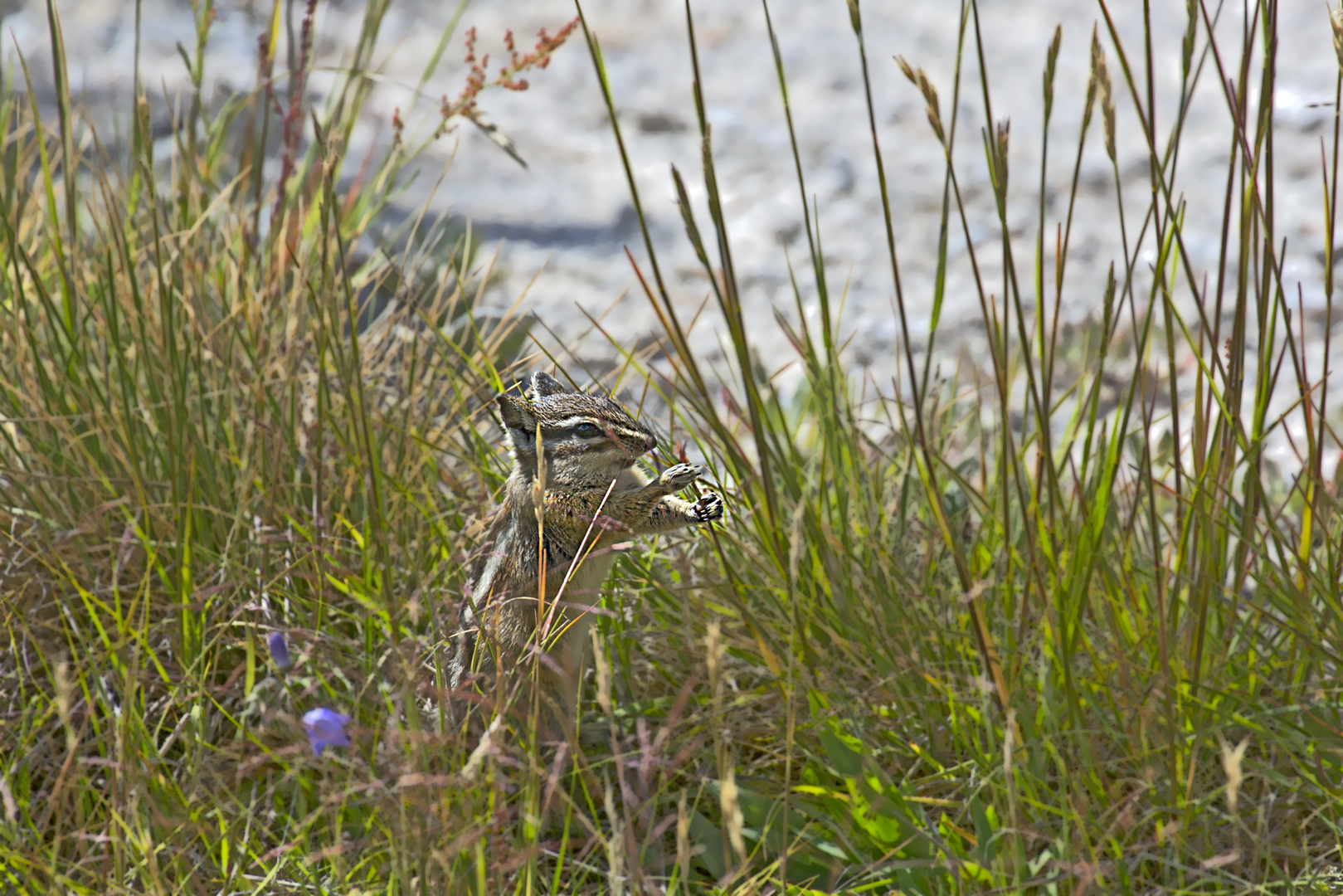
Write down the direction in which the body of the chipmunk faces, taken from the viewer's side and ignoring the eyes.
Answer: to the viewer's right
